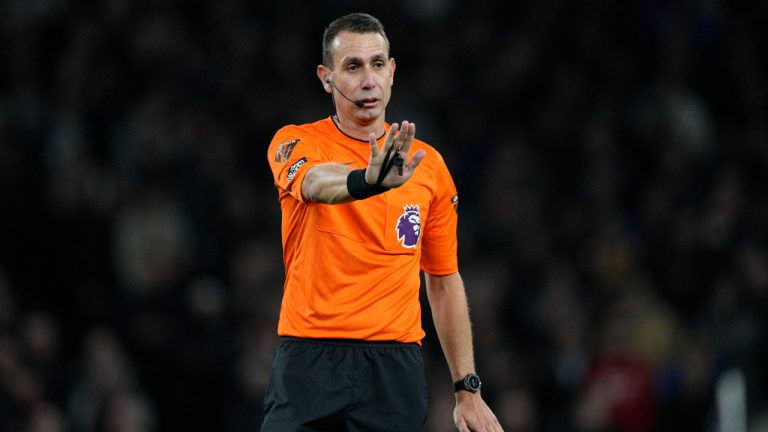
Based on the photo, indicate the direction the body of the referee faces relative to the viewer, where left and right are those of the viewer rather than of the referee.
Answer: facing the viewer and to the right of the viewer
